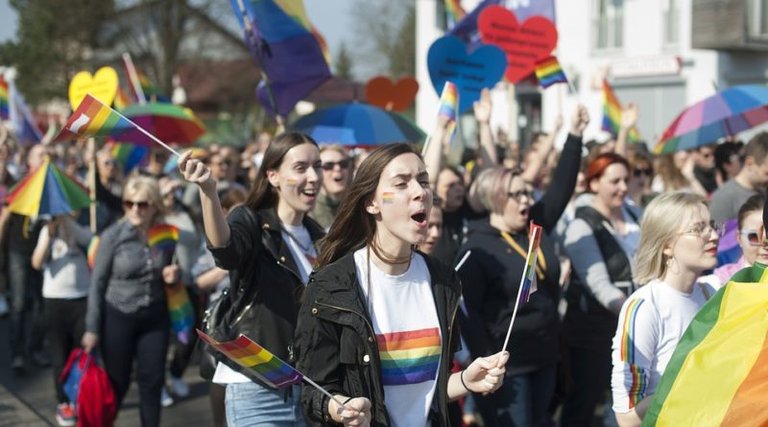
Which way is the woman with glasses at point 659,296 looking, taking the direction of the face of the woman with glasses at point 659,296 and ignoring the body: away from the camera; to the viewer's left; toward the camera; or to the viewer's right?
to the viewer's right

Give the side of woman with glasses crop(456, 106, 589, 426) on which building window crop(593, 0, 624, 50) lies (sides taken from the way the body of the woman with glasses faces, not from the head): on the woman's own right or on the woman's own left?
on the woman's own left

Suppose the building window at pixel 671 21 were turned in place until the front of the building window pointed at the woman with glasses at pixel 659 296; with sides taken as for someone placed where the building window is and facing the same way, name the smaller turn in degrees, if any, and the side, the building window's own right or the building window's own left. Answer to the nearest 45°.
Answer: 0° — it already faces them

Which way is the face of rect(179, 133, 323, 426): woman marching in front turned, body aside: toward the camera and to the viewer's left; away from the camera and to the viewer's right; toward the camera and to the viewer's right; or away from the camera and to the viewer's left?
toward the camera and to the viewer's right

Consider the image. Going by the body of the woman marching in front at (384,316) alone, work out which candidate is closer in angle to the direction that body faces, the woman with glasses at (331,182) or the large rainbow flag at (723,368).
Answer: the large rainbow flag

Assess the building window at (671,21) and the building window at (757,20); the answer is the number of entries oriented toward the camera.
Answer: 2

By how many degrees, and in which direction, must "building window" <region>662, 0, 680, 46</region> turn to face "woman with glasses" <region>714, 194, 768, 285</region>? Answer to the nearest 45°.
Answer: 0° — it already faces them

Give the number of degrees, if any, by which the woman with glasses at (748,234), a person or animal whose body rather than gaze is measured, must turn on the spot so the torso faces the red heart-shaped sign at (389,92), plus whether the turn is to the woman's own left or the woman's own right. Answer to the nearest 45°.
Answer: approximately 180°

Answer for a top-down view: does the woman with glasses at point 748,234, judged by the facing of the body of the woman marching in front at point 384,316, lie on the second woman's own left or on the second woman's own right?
on the second woman's own left

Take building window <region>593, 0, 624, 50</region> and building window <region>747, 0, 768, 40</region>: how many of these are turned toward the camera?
2
